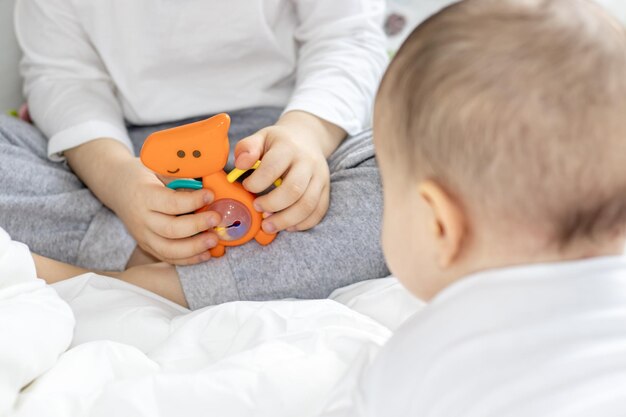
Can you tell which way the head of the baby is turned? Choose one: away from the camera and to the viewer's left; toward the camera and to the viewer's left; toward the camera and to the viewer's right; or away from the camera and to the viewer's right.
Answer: away from the camera and to the viewer's left

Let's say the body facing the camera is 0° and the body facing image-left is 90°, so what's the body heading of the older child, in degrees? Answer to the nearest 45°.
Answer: approximately 0°

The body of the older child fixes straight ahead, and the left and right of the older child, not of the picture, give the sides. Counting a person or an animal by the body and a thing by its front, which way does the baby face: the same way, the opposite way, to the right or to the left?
the opposite way

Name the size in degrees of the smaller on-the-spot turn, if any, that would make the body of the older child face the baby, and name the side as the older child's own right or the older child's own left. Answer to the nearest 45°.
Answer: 0° — they already face them

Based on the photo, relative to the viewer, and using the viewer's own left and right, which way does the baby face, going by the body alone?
facing away from the viewer and to the left of the viewer

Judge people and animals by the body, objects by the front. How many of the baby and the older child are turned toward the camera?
1
